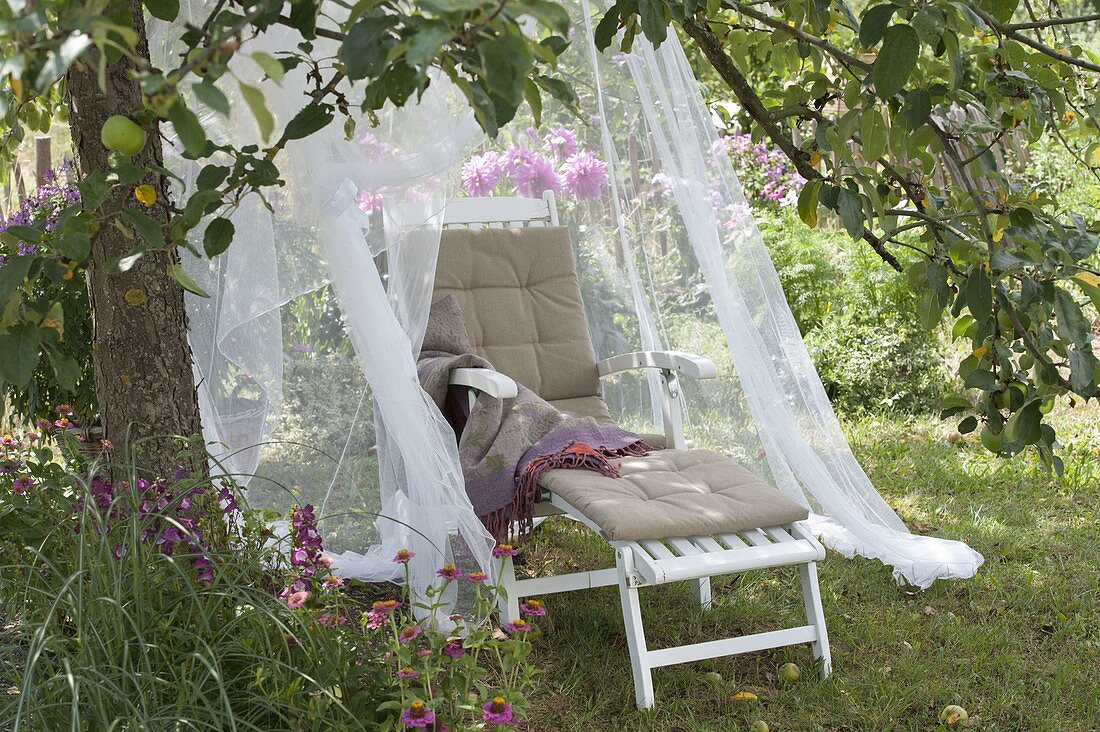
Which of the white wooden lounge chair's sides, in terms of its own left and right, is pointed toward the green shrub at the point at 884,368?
left

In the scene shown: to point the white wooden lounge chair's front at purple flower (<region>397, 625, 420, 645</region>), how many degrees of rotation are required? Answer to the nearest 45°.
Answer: approximately 45° to its right

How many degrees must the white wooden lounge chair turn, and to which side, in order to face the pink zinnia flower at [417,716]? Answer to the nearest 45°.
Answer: approximately 45° to its right

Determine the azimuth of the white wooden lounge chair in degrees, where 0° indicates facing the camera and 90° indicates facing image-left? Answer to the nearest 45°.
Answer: approximately 315°

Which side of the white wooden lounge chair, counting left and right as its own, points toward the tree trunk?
back
